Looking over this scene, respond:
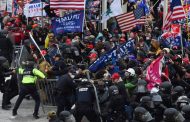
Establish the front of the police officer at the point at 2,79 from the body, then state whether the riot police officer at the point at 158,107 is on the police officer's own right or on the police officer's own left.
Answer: on the police officer's own right

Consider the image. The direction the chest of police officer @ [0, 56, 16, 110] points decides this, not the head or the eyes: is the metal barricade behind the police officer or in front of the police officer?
in front

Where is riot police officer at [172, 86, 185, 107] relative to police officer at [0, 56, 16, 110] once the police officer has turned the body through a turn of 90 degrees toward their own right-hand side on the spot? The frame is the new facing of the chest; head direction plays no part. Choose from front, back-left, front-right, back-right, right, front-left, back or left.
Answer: front-left

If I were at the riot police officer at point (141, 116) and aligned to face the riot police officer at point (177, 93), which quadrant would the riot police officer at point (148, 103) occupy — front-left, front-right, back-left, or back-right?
front-left

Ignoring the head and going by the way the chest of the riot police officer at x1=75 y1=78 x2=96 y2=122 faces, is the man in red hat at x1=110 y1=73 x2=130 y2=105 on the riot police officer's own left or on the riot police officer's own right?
on the riot police officer's own right

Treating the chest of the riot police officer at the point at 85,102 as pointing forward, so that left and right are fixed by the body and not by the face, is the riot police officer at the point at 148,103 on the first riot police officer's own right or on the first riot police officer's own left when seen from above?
on the first riot police officer's own right

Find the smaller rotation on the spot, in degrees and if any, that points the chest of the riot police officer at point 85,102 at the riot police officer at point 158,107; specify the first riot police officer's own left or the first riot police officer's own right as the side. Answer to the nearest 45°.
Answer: approximately 135° to the first riot police officer's own right

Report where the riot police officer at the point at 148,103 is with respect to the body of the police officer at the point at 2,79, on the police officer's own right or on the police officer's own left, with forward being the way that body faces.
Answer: on the police officer's own right

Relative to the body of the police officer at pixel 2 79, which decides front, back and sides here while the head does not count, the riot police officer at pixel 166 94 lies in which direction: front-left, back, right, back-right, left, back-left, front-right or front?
front-right

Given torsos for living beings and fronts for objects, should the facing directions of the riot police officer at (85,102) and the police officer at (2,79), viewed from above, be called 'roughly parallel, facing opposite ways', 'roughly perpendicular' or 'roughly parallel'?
roughly perpendicular

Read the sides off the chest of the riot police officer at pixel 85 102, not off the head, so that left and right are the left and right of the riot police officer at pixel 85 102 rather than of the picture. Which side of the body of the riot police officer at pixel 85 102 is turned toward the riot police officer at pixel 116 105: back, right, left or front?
right

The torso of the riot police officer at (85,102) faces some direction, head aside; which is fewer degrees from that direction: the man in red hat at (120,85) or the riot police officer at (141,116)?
the man in red hat

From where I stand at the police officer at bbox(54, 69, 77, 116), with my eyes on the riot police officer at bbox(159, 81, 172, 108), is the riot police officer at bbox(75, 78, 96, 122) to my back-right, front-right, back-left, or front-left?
front-right

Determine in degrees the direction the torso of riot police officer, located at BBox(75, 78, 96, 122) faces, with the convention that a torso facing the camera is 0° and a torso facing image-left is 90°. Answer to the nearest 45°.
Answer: approximately 180°
